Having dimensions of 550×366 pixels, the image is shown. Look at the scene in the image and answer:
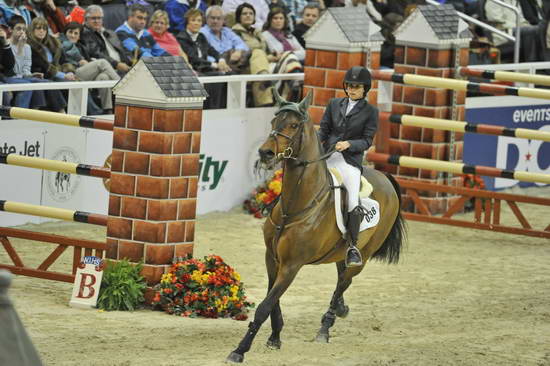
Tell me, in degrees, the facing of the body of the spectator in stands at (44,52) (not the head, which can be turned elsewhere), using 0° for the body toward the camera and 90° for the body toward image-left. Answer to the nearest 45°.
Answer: approximately 315°

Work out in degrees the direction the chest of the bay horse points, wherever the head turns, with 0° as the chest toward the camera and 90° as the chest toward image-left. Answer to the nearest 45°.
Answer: approximately 45°

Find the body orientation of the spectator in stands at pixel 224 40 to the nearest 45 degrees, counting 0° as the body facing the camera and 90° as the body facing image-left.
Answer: approximately 315°

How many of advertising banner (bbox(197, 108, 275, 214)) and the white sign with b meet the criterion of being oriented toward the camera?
2

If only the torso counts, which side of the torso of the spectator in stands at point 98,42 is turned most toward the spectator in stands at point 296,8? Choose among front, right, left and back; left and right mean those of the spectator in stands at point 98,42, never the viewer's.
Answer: left

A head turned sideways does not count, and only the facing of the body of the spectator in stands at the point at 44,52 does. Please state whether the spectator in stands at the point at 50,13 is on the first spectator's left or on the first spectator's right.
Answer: on the first spectator's left
